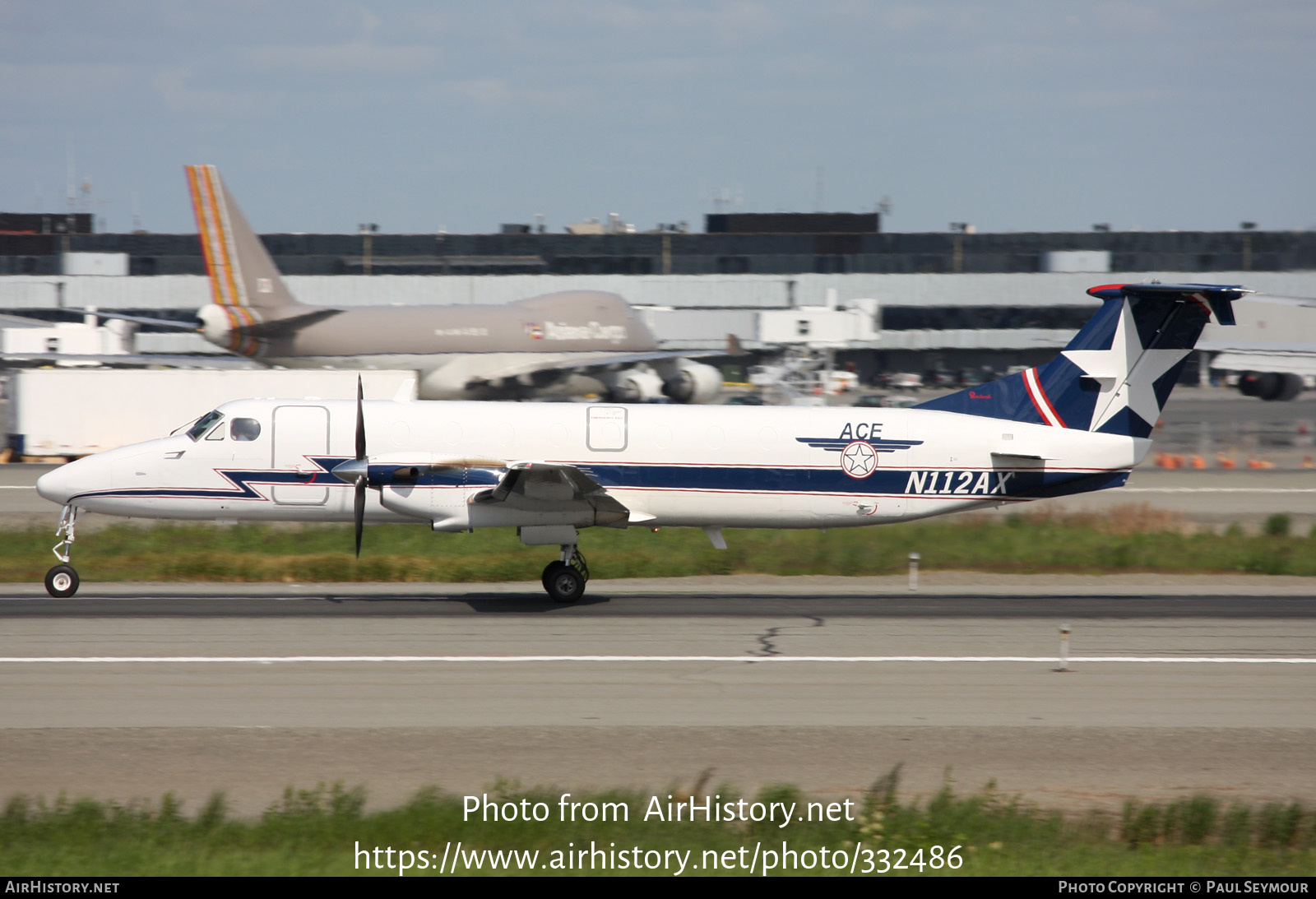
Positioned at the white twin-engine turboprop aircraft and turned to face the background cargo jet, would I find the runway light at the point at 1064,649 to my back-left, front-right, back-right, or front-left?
back-right

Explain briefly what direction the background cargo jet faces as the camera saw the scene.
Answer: facing away from the viewer and to the right of the viewer

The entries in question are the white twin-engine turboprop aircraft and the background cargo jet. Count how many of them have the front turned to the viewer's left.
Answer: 1

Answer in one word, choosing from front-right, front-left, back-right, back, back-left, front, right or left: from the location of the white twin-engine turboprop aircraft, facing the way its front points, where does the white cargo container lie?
front-right

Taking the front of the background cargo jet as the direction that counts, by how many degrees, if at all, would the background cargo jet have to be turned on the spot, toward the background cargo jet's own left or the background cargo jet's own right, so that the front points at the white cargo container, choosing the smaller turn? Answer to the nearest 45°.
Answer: approximately 180°

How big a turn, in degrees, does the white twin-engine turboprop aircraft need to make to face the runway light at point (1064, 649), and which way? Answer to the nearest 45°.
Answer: approximately 135° to its left

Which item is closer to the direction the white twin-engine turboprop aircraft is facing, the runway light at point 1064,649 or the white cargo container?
the white cargo container

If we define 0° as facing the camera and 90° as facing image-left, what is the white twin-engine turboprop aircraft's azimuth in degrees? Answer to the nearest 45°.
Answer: approximately 90°

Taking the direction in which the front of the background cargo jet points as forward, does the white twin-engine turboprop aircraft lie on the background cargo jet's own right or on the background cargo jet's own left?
on the background cargo jet's own right

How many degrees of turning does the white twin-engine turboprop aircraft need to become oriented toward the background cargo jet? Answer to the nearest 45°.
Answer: approximately 90° to its right

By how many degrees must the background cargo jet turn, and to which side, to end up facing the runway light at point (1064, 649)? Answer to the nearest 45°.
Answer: approximately 135° to its right
